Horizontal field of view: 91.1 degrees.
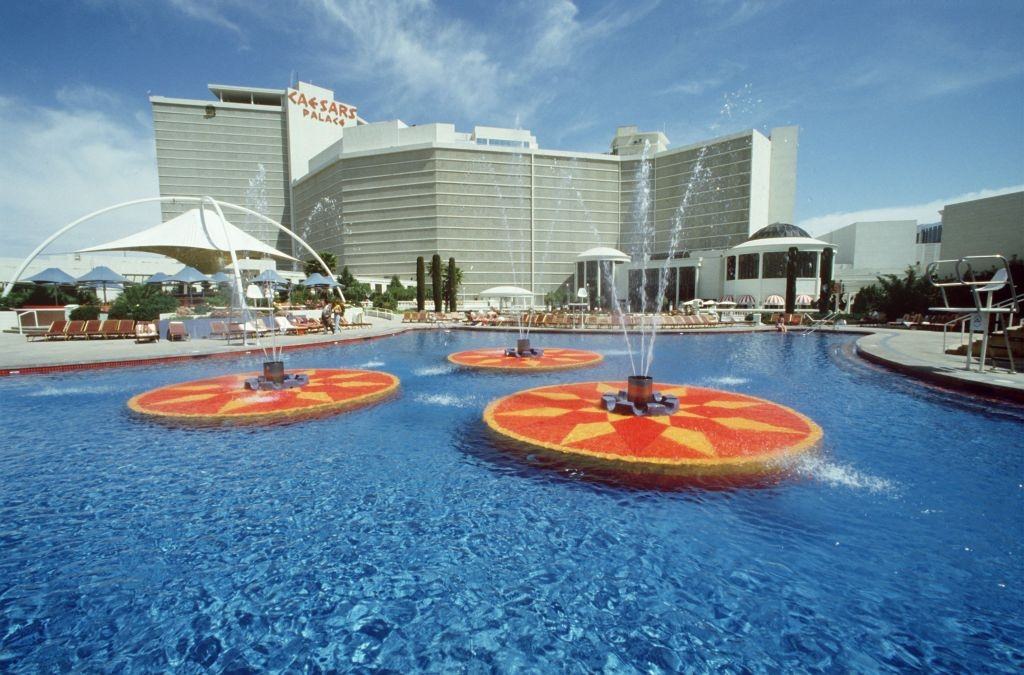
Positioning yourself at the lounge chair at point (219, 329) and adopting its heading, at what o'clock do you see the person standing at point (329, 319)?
The person standing is roughly at 10 o'clock from the lounge chair.

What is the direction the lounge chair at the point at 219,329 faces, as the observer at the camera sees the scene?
facing the viewer and to the right of the viewer

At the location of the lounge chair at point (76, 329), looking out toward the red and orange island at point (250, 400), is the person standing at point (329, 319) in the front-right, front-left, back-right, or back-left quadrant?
front-left

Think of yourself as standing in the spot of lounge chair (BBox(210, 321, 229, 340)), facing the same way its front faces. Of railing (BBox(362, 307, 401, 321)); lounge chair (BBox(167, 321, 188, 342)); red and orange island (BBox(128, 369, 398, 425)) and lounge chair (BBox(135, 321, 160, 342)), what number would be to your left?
1

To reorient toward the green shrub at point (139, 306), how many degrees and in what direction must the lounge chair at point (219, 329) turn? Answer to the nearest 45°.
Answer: approximately 180°

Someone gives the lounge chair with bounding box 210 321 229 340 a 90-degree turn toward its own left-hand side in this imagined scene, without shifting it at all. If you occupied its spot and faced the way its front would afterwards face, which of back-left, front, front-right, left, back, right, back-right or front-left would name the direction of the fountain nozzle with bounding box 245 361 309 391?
back-right

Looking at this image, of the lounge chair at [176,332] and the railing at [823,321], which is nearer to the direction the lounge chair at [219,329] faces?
the railing

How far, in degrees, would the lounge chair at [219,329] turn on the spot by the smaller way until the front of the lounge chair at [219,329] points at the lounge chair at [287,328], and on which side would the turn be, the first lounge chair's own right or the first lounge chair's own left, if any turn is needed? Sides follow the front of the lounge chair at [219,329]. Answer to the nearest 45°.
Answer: approximately 90° to the first lounge chair's own left

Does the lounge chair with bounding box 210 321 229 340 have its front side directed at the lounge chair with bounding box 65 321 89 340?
no

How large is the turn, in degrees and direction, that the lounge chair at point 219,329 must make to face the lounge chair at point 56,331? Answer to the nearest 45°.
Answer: approximately 90° to its right

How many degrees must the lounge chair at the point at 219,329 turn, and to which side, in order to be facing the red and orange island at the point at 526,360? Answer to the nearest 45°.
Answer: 0° — it already faces it

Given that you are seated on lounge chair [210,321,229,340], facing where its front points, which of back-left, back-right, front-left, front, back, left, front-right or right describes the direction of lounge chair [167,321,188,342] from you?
back-right

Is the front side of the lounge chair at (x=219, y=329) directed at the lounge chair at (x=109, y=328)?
no

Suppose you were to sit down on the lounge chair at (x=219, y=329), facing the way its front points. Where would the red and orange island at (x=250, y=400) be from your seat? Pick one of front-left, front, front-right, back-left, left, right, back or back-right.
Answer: front-right

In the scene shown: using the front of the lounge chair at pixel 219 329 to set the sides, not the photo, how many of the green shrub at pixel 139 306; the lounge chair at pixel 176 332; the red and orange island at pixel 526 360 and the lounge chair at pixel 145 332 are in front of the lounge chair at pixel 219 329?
1

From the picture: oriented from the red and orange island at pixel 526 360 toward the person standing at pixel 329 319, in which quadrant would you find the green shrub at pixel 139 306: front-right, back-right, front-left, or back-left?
front-left

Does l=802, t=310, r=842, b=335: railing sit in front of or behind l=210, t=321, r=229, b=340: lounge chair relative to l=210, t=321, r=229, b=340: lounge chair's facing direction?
in front

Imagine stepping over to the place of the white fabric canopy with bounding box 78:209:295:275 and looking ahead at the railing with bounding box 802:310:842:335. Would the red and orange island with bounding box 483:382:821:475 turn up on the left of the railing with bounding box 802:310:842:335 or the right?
right
